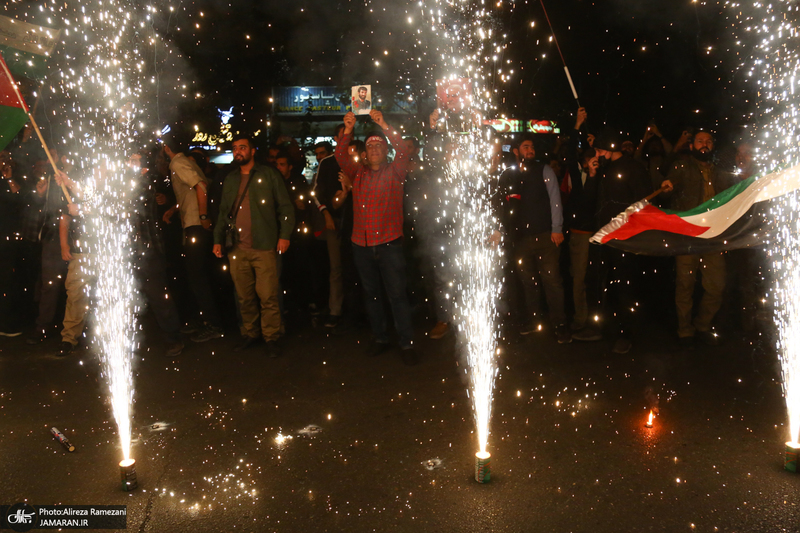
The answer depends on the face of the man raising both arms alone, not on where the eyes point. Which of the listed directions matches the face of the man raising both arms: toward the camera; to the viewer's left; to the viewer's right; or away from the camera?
toward the camera

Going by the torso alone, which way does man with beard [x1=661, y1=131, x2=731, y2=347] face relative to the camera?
toward the camera

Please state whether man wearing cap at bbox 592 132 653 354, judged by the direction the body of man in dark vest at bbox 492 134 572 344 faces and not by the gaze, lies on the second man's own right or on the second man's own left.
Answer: on the second man's own left

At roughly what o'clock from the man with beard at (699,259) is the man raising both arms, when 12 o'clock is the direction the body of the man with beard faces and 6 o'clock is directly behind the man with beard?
The man raising both arms is roughly at 2 o'clock from the man with beard.

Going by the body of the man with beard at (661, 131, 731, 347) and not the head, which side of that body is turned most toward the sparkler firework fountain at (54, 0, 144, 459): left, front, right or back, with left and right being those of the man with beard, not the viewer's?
right

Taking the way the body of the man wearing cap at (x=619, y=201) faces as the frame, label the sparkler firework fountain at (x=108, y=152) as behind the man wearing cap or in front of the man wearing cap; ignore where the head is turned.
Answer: in front

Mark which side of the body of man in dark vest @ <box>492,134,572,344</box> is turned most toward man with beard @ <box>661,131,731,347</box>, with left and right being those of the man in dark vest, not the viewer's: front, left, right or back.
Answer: left
